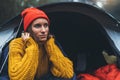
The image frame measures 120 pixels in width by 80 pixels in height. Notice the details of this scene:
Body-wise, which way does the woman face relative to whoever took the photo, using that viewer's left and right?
facing the viewer and to the right of the viewer

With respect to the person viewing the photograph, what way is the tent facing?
facing the viewer
